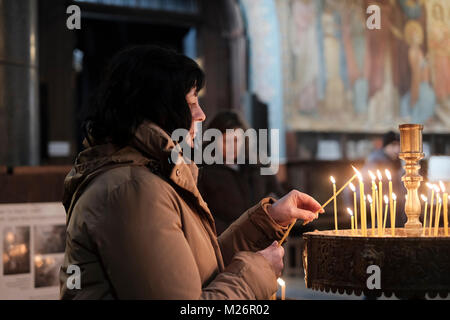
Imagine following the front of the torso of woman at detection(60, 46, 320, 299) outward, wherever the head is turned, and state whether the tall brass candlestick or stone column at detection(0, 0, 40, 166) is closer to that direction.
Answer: the tall brass candlestick

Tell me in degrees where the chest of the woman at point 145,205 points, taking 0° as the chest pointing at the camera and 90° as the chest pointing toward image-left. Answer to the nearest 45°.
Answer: approximately 270°

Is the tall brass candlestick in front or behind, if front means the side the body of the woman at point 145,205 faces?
in front

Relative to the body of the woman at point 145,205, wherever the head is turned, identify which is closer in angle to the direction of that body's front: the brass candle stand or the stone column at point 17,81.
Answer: the brass candle stand

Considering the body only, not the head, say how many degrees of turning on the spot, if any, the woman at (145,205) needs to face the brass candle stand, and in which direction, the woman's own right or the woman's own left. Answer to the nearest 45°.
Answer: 0° — they already face it

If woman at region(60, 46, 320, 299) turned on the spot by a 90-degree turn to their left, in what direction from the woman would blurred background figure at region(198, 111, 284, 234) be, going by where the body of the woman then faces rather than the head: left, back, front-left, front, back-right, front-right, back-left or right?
front
